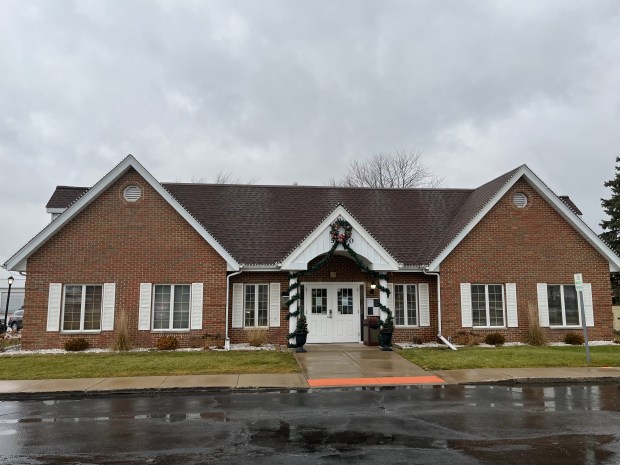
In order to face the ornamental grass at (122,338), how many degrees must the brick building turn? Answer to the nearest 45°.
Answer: approximately 90° to its right

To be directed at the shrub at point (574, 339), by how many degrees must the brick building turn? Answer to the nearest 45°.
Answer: approximately 90° to its left

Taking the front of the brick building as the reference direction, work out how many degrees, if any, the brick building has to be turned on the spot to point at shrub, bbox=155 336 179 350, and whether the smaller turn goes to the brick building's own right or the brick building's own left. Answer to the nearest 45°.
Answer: approximately 90° to the brick building's own right

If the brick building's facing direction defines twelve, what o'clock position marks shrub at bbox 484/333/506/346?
The shrub is roughly at 9 o'clock from the brick building.

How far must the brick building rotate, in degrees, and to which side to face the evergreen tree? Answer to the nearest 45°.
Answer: approximately 135° to its left

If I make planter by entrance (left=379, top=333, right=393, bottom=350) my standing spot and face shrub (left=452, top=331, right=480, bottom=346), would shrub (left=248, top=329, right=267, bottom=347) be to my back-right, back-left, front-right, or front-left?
back-left

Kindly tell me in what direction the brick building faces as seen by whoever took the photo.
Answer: facing the viewer

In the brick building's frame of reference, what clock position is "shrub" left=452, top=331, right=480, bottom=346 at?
The shrub is roughly at 9 o'clock from the brick building.
